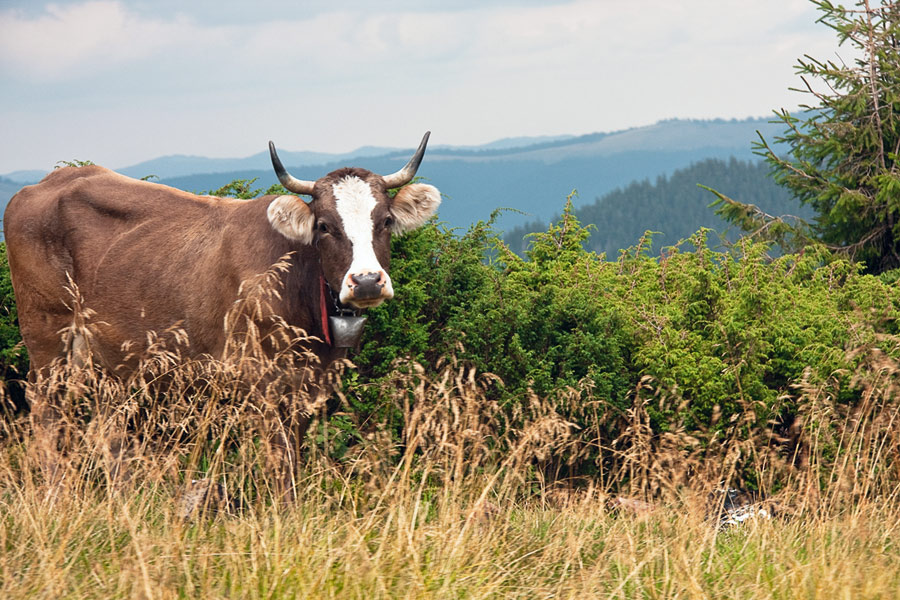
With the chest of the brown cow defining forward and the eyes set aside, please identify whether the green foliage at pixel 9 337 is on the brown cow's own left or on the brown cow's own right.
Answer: on the brown cow's own left

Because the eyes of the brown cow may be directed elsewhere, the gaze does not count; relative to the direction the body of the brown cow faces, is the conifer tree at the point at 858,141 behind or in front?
in front

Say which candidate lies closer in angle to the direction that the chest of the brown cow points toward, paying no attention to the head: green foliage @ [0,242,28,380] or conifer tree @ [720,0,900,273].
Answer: the conifer tree

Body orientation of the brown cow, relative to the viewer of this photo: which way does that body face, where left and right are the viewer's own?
facing to the right of the viewer
